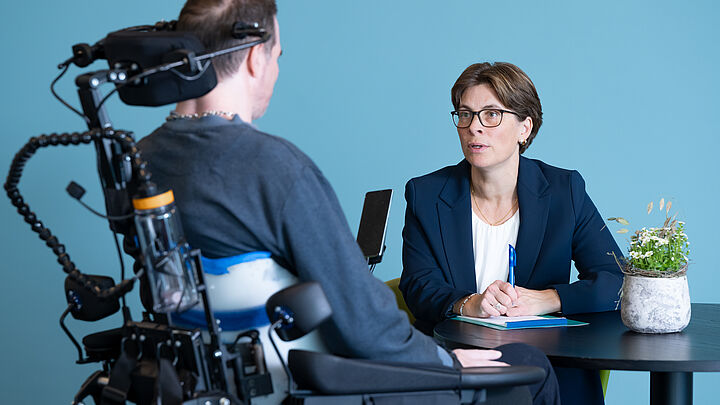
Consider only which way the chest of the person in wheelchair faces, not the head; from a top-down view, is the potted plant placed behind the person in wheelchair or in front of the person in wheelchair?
in front

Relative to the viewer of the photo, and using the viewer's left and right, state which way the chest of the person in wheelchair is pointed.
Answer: facing away from the viewer and to the right of the viewer

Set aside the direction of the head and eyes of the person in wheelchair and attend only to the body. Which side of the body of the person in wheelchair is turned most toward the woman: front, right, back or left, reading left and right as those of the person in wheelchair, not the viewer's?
front

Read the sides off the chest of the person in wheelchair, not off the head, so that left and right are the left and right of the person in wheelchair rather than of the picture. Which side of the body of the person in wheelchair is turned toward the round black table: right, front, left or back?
front

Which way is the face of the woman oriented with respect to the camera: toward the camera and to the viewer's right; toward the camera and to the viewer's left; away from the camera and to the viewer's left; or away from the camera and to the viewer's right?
toward the camera and to the viewer's left
